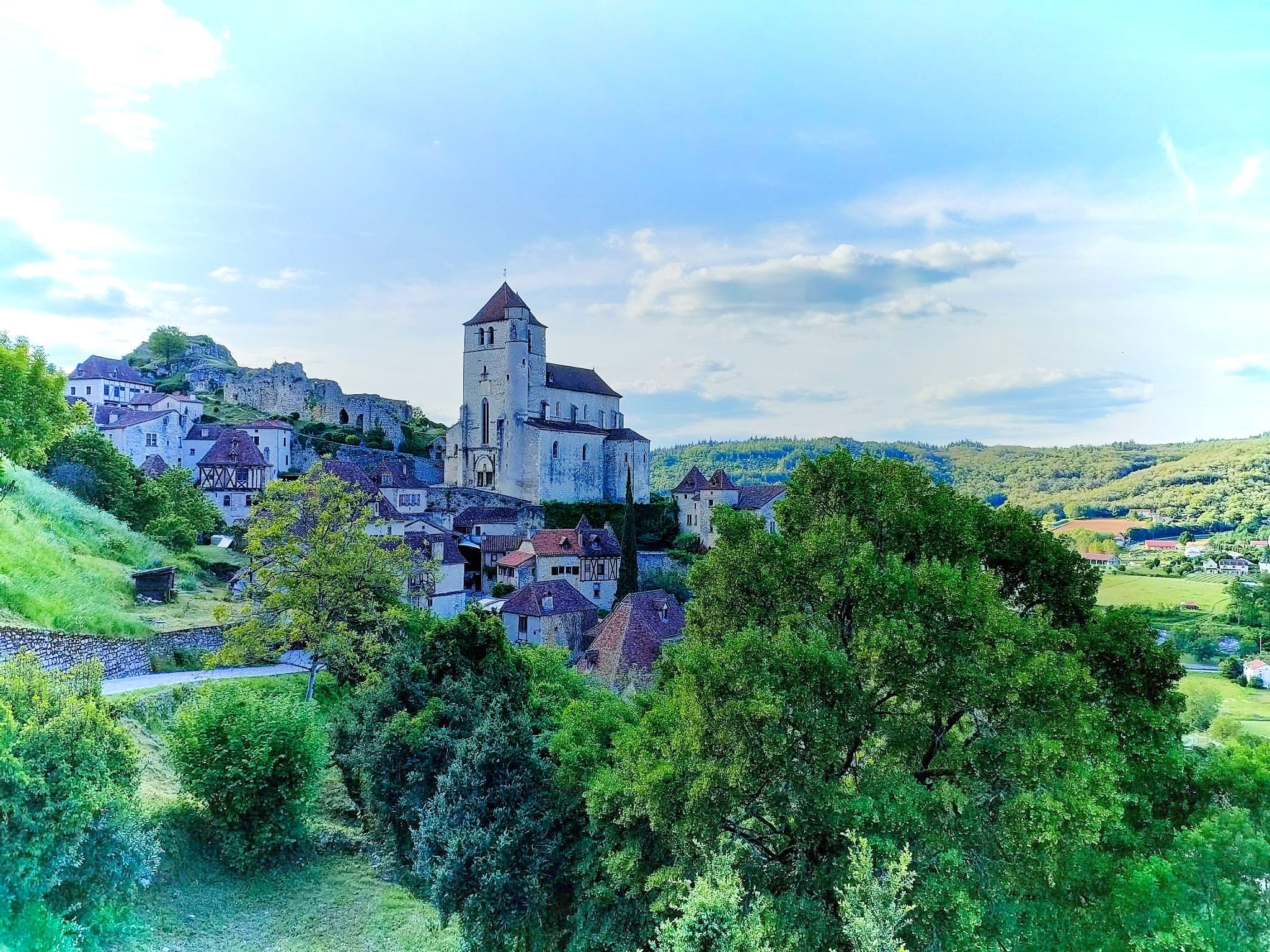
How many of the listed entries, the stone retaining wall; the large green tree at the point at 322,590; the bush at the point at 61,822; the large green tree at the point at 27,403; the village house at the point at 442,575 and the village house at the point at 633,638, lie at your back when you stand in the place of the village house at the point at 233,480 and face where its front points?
0

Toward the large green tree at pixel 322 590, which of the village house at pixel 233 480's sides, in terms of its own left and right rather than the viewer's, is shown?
front

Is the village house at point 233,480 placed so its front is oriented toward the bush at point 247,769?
yes

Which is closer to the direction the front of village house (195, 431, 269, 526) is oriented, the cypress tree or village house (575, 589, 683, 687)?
the village house

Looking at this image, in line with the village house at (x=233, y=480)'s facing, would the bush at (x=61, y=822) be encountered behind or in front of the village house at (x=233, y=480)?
in front

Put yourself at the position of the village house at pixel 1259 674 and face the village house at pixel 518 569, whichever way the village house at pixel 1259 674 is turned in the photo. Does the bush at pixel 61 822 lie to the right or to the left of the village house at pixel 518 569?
left

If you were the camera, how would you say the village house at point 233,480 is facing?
facing the viewer

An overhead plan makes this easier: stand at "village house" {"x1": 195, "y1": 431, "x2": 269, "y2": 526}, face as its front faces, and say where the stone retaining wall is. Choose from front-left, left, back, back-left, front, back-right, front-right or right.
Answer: front

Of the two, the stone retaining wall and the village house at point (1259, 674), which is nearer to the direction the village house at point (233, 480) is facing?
the stone retaining wall

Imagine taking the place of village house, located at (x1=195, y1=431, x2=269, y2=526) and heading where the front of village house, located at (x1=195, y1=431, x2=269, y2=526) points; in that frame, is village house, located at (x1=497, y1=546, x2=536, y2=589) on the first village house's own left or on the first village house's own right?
on the first village house's own left

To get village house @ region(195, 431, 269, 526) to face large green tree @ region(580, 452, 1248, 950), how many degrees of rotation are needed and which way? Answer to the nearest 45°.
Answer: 0° — it already faces it

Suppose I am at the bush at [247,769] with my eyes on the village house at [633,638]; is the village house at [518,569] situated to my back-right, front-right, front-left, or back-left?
front-left

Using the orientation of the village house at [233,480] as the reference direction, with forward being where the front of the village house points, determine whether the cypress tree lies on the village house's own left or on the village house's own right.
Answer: on the village house's own left

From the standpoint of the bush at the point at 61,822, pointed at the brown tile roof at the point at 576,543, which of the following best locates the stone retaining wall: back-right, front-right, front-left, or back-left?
front-left

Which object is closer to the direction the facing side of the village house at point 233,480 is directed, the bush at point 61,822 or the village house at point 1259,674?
the bush

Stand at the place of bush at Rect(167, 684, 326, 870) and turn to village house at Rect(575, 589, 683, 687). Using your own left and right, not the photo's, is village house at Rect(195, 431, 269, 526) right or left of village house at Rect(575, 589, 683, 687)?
left
